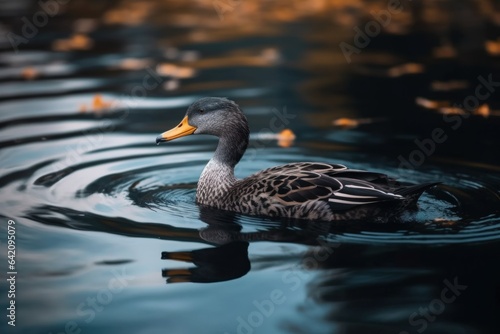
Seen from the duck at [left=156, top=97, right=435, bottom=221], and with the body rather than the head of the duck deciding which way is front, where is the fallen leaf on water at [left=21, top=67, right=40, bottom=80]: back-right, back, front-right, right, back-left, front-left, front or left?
front-right

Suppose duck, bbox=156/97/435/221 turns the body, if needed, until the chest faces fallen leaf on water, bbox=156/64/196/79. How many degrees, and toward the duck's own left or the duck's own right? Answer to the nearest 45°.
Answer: approximately 90° to the duck's own right

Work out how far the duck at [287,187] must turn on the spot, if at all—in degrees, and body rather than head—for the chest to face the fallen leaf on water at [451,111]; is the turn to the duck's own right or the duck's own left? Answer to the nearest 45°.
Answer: approximately 135° to the duck's own right

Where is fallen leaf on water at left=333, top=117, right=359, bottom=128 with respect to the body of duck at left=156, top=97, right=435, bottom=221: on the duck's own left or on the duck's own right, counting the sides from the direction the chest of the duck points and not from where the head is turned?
on the duck's own right

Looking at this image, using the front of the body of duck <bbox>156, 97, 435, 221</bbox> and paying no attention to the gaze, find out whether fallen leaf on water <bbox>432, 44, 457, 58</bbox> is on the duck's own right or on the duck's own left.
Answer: on the duck's own right

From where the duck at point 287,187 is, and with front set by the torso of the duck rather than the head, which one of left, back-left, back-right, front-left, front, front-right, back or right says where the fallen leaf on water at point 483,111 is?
back-right

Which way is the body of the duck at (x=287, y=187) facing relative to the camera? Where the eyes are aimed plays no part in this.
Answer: to the viewer's left

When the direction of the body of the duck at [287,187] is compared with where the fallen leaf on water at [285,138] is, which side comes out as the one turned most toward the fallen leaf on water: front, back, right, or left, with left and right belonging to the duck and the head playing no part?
right

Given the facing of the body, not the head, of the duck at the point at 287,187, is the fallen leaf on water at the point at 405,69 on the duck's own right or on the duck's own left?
on the duck's own right

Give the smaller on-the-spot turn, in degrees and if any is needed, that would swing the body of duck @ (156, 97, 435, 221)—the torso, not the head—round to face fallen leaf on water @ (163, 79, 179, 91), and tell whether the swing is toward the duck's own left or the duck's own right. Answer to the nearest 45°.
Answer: approximately 90° to the duck's own right
